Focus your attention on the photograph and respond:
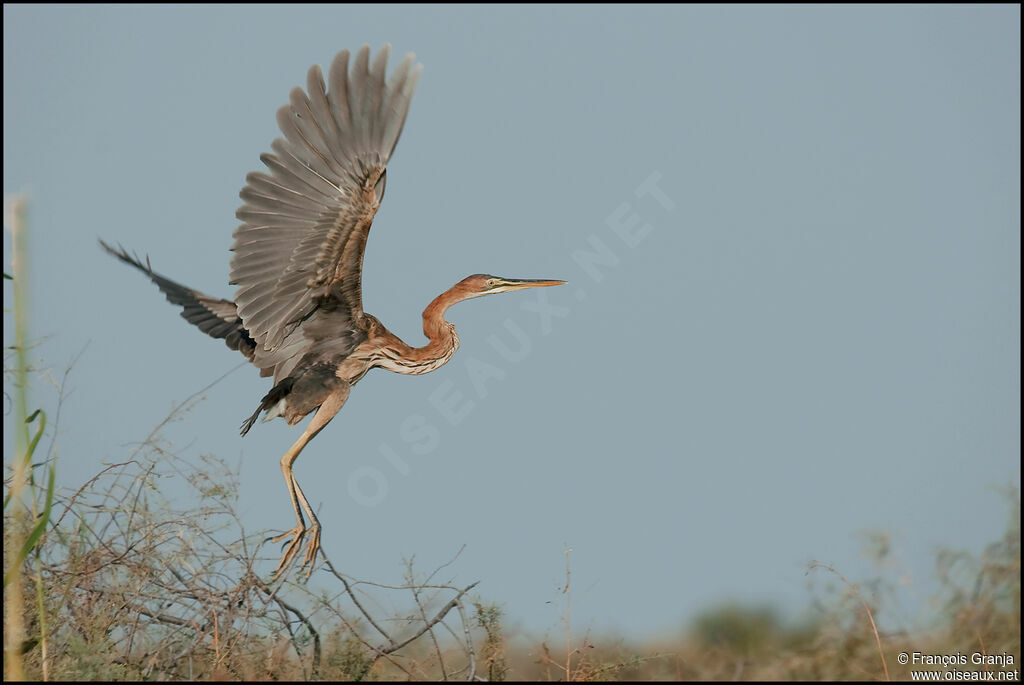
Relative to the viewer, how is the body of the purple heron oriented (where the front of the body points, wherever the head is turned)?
to the viewer's right
